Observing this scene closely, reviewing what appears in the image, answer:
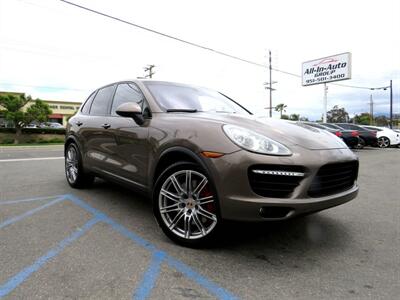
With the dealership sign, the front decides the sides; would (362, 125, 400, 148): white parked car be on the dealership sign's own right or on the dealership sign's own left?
on the dealership sign's own left

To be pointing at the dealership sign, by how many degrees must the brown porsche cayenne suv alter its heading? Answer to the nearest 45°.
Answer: approximately 135° to its left

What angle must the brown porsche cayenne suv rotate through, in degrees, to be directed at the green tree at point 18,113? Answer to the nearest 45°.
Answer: approximately 180°

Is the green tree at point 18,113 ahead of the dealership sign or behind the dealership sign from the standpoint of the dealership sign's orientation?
ahead

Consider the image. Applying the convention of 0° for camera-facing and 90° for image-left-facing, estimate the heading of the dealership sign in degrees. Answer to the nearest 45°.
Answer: approximately 45°

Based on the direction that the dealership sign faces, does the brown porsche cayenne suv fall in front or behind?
in front

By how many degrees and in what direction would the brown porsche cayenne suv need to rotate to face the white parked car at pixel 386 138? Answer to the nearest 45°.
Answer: approximately 90° to its left

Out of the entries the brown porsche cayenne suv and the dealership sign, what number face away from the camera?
0

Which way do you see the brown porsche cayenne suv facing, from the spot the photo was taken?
facing the viewer and to the right of the viewer

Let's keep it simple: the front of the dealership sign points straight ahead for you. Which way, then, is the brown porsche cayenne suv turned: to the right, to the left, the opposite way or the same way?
to the left
